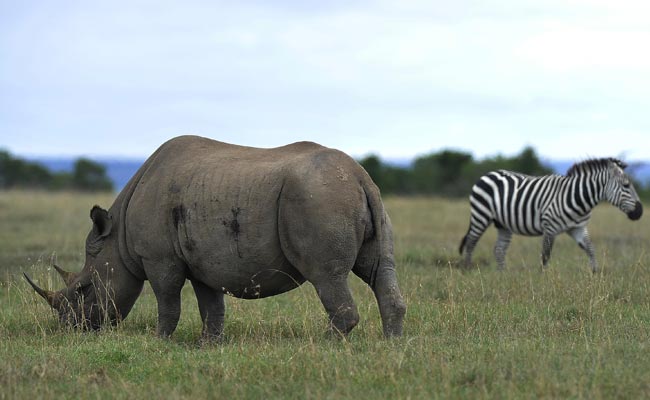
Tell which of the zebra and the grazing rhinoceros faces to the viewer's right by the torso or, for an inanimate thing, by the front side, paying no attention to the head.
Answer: the zebra

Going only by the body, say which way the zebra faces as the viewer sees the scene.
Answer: to the viewer's right

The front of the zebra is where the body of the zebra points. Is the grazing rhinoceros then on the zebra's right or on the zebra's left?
on the zebra's right

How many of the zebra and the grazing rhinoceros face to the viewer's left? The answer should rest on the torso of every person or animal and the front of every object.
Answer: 1

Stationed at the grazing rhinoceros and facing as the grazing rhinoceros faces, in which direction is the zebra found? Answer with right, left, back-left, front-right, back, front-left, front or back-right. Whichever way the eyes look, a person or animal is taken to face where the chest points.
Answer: back-right

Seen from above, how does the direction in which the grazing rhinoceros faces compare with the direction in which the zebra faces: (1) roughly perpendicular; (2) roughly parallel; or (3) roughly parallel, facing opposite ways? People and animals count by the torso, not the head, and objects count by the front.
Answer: roughly parallel, facing opposite ways

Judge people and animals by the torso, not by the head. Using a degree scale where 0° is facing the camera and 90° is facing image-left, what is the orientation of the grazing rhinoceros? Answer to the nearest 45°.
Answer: approximately 90°
